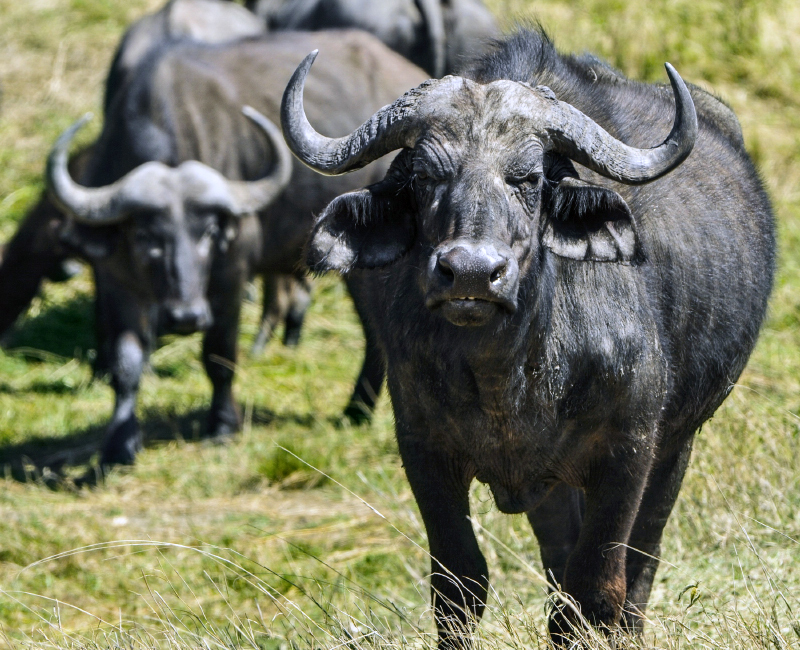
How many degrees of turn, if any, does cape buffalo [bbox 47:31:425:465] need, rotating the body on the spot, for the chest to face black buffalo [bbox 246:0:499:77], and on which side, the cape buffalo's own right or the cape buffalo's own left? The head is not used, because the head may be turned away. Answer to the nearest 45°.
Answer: approximately 180°

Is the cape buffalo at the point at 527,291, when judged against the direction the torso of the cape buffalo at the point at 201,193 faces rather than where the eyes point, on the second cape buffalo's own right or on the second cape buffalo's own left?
on the second cape buffalo's own left

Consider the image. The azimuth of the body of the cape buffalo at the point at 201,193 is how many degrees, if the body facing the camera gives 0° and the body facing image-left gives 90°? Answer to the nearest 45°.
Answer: approximately 45°

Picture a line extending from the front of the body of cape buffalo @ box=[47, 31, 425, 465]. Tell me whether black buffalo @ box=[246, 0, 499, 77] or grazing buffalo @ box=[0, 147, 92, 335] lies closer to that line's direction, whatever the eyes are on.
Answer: the grazing buffalo

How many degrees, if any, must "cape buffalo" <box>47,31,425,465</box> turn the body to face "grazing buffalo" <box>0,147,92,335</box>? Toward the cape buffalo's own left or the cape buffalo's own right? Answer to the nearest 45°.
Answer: approximately 90° to the cape buffalo's own right
